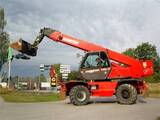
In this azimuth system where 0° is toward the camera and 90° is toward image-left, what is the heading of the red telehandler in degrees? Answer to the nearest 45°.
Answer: approximately 90°
